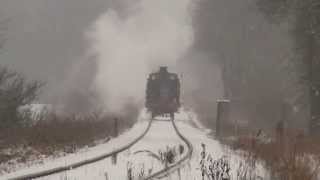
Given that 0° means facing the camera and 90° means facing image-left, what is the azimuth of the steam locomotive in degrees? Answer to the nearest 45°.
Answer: approximately 0°
